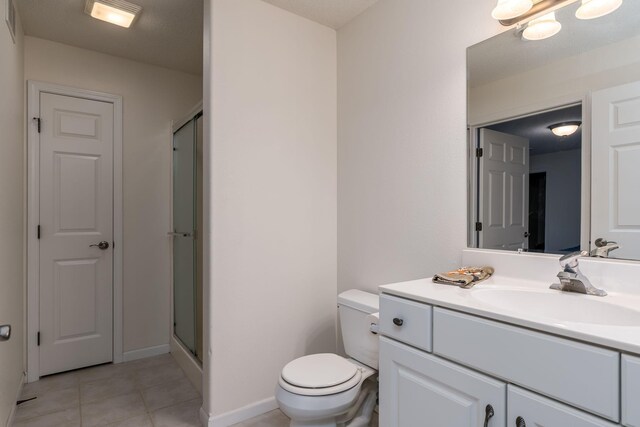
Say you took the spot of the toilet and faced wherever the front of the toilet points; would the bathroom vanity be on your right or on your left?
on your left

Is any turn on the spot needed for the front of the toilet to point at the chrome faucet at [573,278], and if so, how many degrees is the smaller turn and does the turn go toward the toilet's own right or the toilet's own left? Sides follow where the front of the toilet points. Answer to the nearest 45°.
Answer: approximately 90° to the toilet's own left

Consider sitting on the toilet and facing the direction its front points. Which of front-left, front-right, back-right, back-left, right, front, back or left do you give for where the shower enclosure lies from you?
right

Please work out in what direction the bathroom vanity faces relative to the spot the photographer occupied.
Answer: facing the viewer and to the left of the viewer

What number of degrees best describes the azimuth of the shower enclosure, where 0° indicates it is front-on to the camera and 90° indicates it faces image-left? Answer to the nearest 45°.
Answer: approximately 90°

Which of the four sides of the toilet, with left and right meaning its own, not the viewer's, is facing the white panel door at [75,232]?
right

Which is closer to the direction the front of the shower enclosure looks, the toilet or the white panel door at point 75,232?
the white panel door
